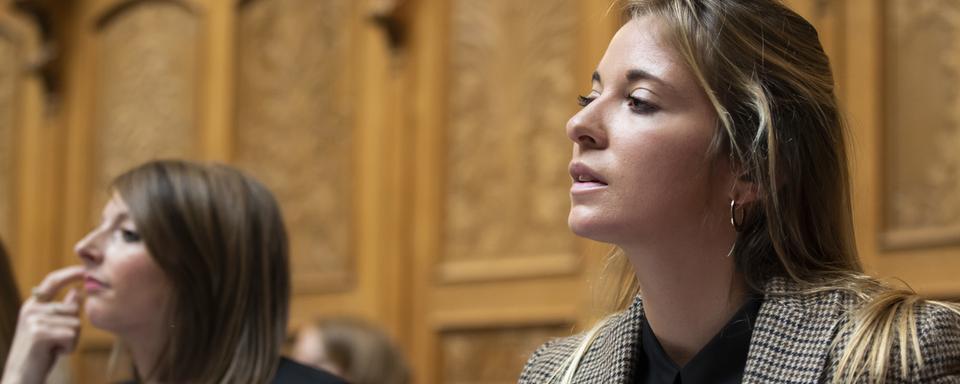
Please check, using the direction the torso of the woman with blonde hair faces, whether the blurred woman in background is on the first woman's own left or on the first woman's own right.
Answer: on the first woman's own right

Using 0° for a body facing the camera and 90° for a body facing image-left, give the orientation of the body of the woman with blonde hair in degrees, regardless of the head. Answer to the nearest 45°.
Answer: approximately 45°

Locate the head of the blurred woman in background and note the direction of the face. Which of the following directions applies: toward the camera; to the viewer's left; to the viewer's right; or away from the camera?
to the viewer's left

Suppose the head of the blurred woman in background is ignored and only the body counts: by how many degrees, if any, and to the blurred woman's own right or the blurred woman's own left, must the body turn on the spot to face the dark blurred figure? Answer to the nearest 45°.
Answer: approximately 45° to the blurred woman's own right

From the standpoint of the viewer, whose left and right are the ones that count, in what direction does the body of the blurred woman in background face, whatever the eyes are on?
facing to the left of the viewer
